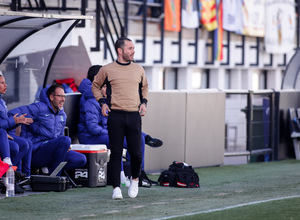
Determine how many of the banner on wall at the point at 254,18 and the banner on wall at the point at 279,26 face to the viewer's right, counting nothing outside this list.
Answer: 0

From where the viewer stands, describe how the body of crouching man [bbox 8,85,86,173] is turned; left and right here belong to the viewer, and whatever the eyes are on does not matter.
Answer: facing the viewer and to the right of the viewer

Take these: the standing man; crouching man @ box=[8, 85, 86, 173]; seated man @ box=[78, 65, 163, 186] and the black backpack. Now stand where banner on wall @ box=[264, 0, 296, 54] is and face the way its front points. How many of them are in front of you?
4

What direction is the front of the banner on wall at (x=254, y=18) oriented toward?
toward the camera

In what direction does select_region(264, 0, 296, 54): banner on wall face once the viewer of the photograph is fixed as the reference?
facing the viewer

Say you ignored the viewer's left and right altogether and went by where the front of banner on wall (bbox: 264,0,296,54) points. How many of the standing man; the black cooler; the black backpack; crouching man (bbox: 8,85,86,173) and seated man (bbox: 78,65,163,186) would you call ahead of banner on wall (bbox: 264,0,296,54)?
5

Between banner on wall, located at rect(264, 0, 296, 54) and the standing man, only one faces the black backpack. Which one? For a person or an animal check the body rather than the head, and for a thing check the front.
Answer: the banner on wall

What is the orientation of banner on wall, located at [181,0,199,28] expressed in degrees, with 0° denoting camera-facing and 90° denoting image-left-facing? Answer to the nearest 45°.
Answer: approximately 0°

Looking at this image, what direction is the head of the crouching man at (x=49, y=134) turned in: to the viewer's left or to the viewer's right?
to the viewer's right

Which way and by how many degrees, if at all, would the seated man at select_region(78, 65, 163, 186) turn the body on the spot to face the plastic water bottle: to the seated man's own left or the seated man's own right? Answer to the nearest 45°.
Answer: approximately 135° to the seated man's own right

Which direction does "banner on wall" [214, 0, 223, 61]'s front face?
toward the camera

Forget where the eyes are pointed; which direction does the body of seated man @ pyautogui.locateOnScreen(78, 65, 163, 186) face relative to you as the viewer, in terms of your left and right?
facing to the right of the viewer

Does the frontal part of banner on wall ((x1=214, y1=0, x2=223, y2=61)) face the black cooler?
yes

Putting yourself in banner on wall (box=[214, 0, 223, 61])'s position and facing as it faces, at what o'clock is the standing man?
The standing man is roughly at 12 o'clock from the banner on wall.
